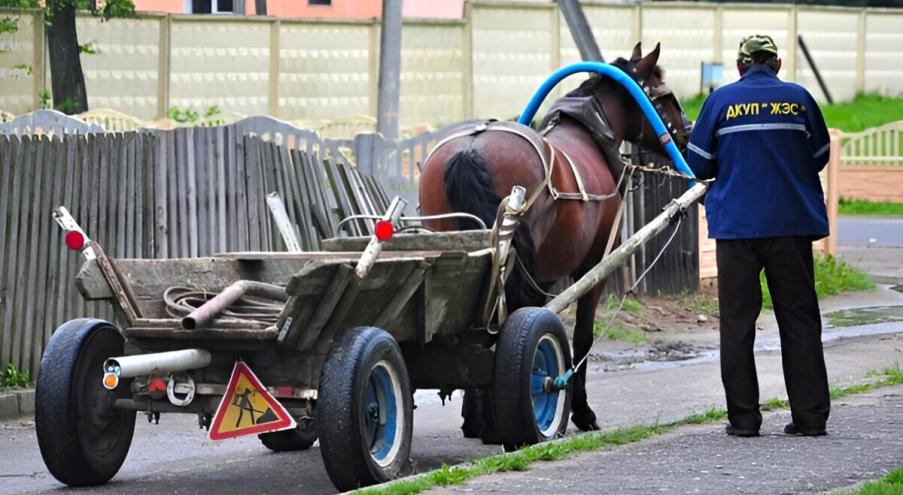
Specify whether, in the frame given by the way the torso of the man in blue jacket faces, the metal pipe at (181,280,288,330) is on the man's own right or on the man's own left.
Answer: on the man's own left

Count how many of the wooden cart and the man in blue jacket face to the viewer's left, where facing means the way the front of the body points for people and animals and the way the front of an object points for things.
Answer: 0

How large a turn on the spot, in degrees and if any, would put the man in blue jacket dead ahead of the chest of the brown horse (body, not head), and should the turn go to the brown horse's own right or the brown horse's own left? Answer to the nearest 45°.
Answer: approximately 90° to the brown horse's own right

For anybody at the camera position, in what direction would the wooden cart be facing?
facing away from the viewer and to the right of the viewer

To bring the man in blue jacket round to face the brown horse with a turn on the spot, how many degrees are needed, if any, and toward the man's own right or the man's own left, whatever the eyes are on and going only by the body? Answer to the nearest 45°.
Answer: approximately 45° to the man's own left

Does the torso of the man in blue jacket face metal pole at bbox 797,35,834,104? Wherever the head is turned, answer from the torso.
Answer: yes

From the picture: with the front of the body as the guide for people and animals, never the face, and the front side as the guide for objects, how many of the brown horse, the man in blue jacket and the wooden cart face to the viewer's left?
0

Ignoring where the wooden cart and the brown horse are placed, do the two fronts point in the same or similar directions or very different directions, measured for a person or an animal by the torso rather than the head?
same or similar directions

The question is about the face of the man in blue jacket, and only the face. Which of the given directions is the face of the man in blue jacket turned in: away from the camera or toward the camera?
away from the camera

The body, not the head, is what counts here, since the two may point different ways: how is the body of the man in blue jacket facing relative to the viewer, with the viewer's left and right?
facing away from the viewer

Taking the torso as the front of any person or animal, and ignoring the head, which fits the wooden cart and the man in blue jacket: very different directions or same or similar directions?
same or similar directions

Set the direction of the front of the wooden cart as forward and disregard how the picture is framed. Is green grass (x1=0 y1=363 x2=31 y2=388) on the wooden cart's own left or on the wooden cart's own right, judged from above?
on the wooden cart's own left

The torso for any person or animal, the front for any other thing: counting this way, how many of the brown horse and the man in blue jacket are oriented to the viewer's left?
0
